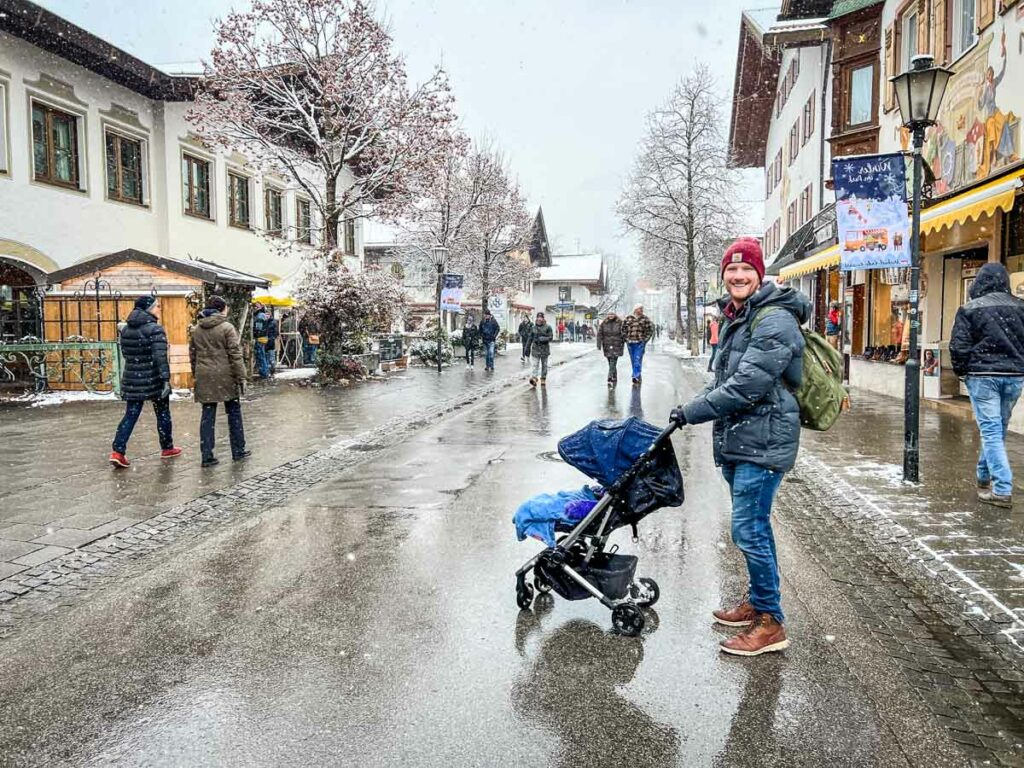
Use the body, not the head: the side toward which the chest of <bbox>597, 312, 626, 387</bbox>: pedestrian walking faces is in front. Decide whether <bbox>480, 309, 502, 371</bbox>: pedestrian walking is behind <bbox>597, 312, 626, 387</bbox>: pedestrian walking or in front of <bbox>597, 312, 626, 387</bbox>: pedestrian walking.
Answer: behind

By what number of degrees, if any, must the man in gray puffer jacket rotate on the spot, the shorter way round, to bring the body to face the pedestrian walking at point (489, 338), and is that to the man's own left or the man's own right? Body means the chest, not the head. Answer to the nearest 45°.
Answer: approximately 90° to the man's own right

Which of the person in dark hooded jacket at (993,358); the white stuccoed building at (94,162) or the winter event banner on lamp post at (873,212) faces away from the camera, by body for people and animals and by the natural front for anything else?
the person in dark hooded jacket

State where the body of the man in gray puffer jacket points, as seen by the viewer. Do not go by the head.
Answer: to the viewer's left

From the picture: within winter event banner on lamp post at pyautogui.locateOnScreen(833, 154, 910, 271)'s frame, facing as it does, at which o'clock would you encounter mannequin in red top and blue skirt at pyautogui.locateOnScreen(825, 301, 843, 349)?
The mannequin in red top and blue skirt is roughly at 6 o'clock from the winter event banner on lamp post.

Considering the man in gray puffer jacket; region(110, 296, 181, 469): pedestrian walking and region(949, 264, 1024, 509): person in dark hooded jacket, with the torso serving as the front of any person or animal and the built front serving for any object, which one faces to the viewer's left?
the man in gray puffer jacket

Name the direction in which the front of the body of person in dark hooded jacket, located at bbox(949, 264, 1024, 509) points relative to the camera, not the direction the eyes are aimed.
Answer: away from the camera

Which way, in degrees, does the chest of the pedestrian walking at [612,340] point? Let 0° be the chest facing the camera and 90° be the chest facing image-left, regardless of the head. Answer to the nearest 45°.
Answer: approximately 0°

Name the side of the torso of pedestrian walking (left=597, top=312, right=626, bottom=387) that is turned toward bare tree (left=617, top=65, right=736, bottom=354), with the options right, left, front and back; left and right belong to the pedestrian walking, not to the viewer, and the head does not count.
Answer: back

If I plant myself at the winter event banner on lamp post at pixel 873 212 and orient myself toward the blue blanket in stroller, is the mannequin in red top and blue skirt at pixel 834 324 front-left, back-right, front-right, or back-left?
back-right

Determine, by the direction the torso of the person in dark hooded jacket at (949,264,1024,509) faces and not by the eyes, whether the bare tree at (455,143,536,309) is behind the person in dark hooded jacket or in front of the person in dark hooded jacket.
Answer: in front

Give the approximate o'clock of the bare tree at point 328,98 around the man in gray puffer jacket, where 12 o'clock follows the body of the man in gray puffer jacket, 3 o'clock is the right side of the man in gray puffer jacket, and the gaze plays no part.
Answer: The bare tree is roughly at 2 o'clock from the man in gray puffer jacket.
